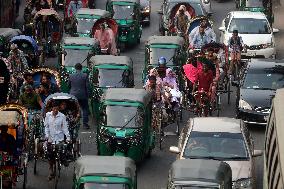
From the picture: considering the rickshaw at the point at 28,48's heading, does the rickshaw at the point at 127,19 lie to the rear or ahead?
to the rear

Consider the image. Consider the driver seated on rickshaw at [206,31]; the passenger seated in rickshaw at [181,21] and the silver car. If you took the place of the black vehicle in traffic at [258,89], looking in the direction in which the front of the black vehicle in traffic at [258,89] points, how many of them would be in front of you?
1

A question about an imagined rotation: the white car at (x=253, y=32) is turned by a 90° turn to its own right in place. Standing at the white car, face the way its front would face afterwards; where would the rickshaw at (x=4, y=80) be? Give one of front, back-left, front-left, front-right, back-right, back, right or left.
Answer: front-left

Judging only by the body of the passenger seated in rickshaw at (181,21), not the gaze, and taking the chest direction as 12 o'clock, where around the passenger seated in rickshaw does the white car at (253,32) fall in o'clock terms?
The white car is roughly at 9 o'clock from the passenger seated in rickshaw.

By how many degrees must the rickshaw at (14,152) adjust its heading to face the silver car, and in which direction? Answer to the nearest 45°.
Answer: approximately 90° to its left

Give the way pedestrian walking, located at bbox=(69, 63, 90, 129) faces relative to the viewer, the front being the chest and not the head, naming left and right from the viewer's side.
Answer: facing away from the viewer

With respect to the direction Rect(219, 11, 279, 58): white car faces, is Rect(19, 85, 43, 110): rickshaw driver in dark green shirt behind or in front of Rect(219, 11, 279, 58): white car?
in front

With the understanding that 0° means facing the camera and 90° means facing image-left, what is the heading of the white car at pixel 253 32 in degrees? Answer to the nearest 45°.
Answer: approximately 0°

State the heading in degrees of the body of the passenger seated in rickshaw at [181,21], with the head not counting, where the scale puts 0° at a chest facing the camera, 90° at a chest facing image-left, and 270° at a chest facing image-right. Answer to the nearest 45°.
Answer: approximately 0°

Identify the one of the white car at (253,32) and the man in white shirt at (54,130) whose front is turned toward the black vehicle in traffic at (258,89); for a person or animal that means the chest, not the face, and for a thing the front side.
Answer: the white car

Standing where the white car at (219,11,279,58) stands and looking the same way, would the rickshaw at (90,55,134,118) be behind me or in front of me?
in front

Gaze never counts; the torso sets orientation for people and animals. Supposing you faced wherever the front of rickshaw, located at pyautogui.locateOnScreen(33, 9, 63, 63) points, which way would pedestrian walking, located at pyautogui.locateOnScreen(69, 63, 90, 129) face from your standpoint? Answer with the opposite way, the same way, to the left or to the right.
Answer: the opposite way
